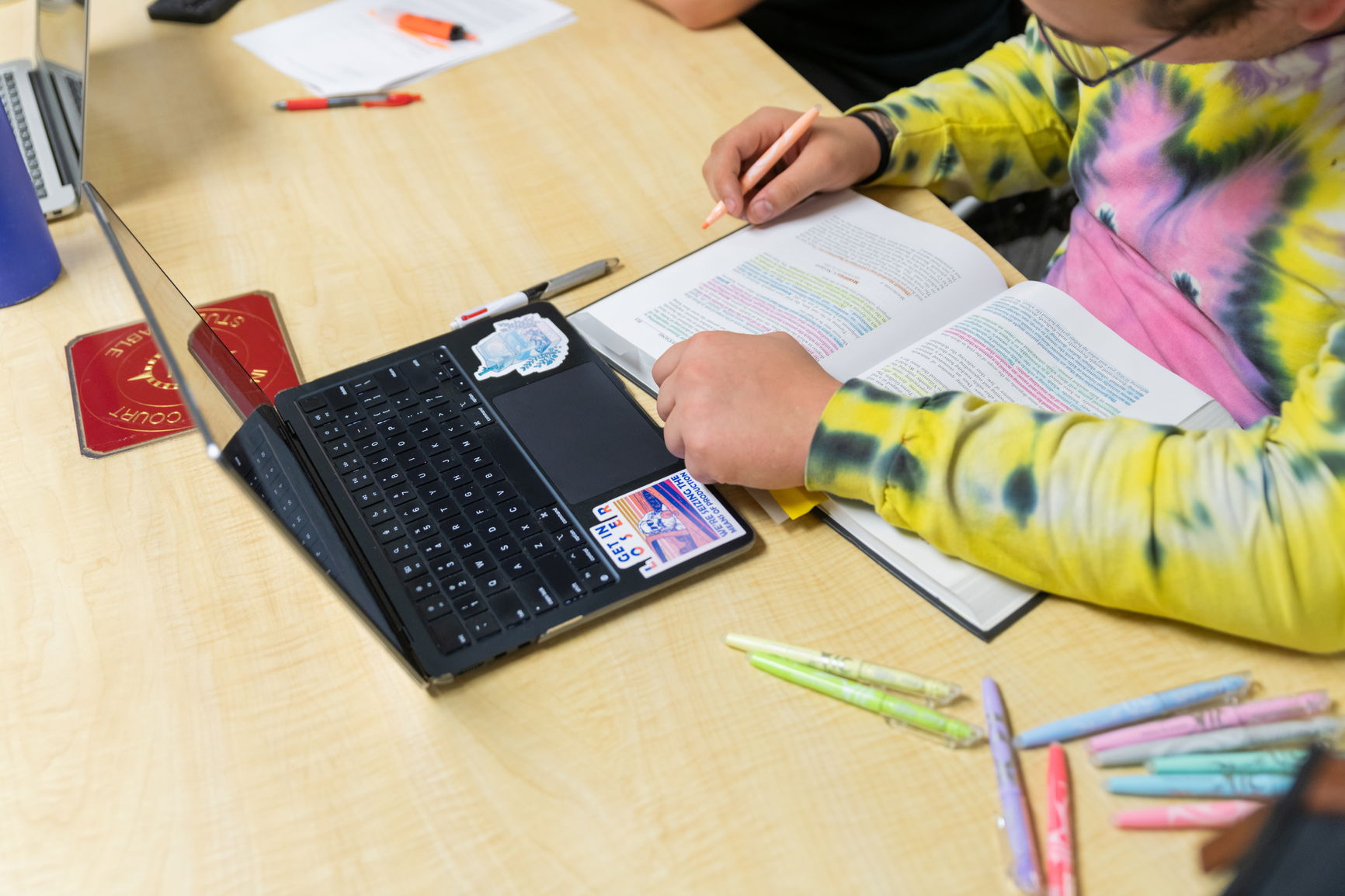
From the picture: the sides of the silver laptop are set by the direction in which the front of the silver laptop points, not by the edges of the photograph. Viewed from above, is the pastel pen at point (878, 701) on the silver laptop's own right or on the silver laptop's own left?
on the silver laptop's own left

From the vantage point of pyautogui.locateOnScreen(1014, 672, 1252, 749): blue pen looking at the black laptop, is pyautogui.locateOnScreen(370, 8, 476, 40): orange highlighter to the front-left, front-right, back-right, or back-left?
front-right

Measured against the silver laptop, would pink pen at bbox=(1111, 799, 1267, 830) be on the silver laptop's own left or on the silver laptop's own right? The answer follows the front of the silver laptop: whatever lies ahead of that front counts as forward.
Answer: on the silver laptop's own left

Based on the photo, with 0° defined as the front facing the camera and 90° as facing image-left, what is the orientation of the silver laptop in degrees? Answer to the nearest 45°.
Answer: approximately 90°

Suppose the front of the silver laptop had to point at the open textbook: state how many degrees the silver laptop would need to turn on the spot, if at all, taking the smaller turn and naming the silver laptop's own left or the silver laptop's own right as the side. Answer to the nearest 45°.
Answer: approximately 135° to the silver laptop's own left

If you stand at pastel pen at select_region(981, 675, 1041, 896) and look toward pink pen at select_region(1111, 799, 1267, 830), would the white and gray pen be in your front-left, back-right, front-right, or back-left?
back-left

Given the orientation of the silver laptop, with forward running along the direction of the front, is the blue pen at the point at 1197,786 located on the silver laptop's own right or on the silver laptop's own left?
on the silver laptop's own left

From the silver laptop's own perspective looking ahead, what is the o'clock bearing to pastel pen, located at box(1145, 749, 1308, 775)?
The pastel pen is roughly at 8 o'clock from the silver laptop.
